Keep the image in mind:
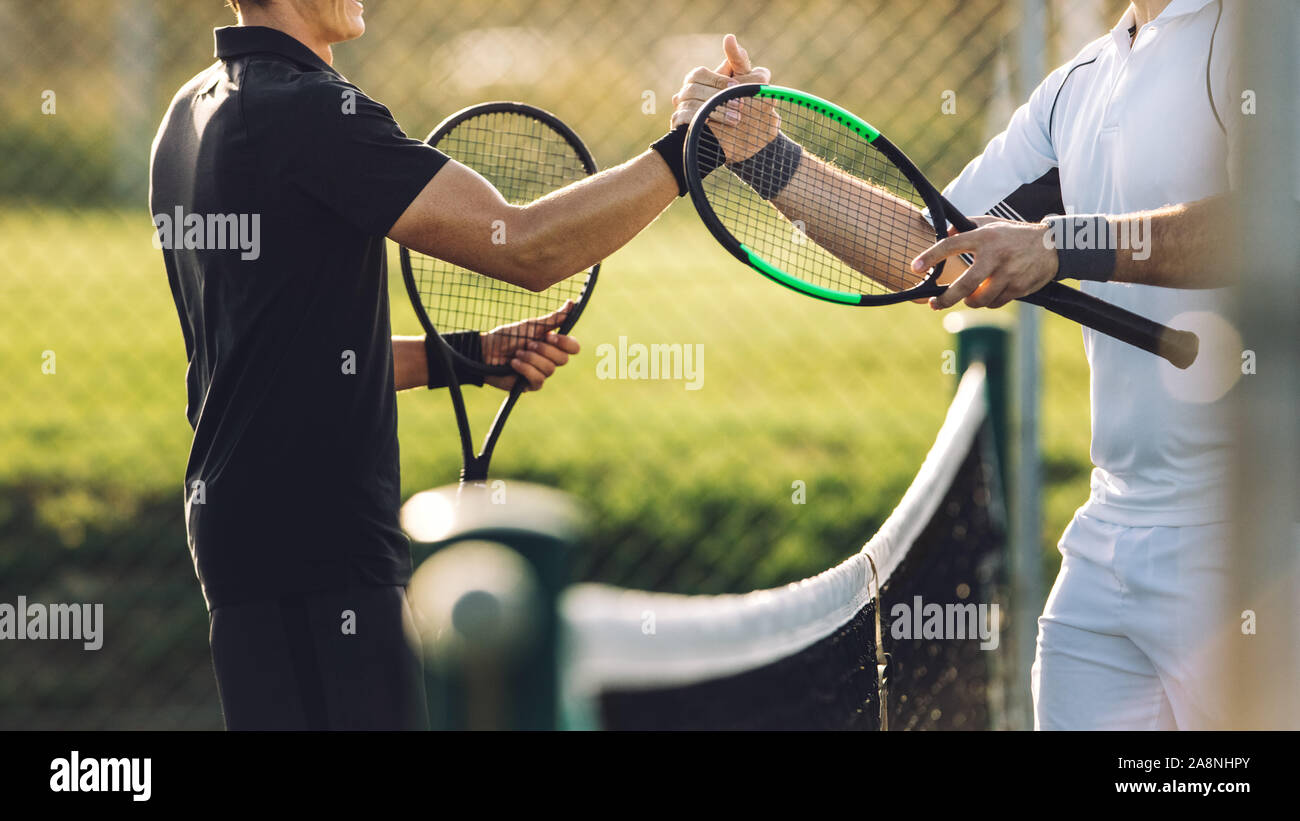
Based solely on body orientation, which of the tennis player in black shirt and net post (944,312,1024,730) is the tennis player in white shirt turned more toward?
the tennis player in black shirt

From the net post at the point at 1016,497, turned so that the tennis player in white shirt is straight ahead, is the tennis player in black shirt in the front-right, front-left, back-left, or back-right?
front-right

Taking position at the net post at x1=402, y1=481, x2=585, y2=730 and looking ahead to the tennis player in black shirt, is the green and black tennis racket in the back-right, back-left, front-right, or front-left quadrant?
front-right

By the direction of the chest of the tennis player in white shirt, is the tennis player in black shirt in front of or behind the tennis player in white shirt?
in front

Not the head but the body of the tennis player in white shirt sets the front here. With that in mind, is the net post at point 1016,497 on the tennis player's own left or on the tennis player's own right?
on the tennis player's own right

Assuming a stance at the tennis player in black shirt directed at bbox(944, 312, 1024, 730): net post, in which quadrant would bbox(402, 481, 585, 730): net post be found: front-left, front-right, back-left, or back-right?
back-right

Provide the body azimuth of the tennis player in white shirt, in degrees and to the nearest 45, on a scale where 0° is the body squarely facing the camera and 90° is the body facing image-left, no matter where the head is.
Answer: approximately 45°
